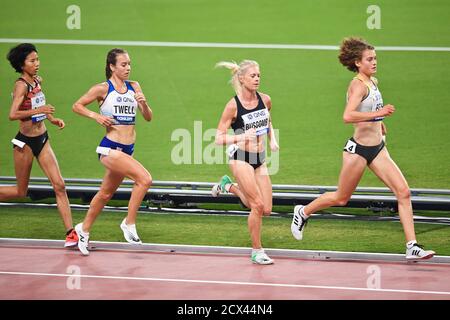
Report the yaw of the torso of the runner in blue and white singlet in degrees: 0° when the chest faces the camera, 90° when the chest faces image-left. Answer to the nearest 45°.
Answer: approximately 315°

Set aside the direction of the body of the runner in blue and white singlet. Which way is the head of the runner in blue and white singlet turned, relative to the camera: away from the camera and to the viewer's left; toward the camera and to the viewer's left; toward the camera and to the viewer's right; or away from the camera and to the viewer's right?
toward the camera and to the viewer's right
